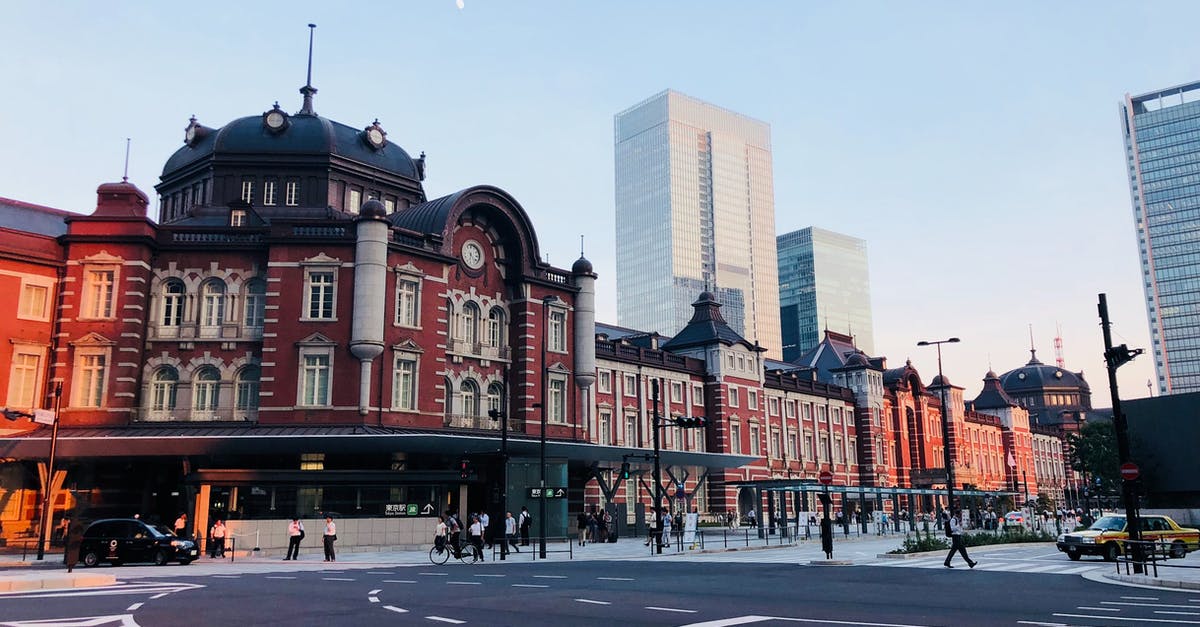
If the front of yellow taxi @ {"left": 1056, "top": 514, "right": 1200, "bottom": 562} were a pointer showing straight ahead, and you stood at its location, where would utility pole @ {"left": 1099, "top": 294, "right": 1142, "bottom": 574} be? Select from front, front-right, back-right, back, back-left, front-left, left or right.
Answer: front-left

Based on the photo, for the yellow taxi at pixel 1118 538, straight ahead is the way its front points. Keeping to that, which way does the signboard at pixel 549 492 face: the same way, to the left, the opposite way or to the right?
to the left

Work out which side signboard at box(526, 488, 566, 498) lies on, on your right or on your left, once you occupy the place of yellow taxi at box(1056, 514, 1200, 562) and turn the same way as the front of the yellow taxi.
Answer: on your right

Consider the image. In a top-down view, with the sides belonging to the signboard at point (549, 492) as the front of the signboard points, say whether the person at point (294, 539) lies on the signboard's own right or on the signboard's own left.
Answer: on the signboard's own right

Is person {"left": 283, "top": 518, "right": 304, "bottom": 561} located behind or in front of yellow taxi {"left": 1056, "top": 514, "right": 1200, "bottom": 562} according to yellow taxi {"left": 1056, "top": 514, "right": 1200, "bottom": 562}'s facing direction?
in front

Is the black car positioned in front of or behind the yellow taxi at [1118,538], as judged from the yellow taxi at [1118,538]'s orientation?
in front

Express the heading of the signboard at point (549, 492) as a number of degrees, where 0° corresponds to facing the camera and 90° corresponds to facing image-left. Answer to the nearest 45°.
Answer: approximately 0°

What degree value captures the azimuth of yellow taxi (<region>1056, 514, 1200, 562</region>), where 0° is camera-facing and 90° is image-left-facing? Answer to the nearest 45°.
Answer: approximately 45°

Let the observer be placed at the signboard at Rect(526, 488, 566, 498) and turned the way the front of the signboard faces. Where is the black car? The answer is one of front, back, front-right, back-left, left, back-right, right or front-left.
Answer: front-right

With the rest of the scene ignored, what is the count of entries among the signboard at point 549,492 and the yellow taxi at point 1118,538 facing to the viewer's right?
0
